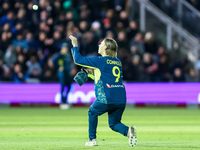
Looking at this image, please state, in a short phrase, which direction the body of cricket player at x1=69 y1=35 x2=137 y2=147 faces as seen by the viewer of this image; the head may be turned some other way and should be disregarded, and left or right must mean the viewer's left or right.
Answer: facing away from the viewer and to the left of the viewer

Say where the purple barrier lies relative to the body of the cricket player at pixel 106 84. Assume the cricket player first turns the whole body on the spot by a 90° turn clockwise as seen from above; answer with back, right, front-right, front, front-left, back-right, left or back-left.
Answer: front-left
